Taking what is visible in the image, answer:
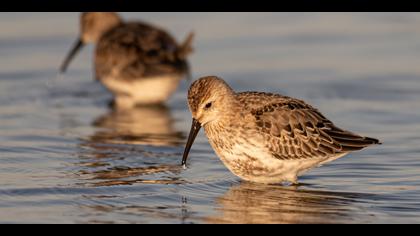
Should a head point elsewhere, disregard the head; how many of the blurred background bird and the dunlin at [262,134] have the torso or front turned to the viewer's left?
2

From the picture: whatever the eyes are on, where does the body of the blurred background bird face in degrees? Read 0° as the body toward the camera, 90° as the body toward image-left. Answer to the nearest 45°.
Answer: approximately 90°

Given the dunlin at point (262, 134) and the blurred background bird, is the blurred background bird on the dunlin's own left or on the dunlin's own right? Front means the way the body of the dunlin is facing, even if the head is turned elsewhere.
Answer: on the dunlin's own right

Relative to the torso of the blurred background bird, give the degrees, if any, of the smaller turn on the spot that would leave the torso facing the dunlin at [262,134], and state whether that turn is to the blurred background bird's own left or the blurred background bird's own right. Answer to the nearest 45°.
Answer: approximately 90° to the blurred background bird's own left

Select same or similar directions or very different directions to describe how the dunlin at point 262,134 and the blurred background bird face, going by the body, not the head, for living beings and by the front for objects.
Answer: same or similar directions

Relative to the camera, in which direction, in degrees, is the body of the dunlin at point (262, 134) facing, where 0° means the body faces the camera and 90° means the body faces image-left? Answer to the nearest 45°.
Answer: approximately 90°
